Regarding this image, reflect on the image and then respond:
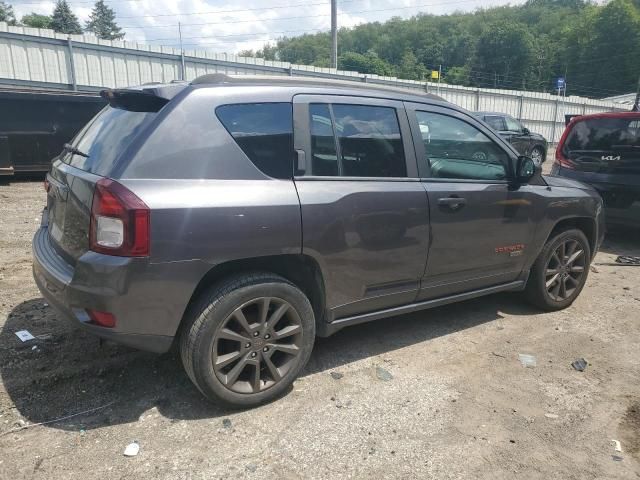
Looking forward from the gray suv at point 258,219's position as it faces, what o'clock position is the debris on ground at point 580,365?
The debris on ground is roughly at 1 o'clock from the gray suv.

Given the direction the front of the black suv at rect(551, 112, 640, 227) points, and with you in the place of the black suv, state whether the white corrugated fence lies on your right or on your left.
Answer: on your left

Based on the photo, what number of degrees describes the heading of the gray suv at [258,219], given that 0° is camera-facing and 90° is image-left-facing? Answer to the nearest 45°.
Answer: approximately 225°

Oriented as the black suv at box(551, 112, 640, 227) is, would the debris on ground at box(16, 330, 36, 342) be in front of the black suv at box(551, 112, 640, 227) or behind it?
behind

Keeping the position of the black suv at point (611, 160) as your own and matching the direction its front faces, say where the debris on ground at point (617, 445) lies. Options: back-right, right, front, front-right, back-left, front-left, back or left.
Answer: back

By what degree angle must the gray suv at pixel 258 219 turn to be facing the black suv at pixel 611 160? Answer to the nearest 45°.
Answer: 0° — it already faces it

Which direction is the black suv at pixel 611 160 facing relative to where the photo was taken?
away from the camera

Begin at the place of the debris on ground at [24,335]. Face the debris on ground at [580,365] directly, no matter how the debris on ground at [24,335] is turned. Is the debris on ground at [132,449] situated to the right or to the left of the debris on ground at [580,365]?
right

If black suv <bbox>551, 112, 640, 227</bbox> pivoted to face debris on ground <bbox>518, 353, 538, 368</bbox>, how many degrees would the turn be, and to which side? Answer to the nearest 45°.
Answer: approximately 180°
